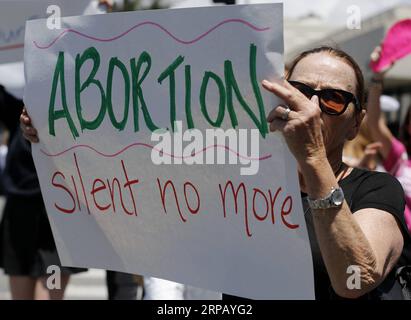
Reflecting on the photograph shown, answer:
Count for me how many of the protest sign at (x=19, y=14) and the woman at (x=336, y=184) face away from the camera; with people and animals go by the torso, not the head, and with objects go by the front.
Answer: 0

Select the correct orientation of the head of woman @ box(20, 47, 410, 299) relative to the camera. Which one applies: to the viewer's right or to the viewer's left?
to the viewer's left

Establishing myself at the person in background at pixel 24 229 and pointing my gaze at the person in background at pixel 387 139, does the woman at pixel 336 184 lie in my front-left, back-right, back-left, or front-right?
front-right

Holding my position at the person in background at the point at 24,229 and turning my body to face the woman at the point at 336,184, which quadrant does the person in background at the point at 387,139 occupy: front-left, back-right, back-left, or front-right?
front-left

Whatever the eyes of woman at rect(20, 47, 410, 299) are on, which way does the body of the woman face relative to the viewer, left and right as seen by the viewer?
facing the viewer and to the left of the viewer

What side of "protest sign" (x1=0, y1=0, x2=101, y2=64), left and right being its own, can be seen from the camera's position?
front

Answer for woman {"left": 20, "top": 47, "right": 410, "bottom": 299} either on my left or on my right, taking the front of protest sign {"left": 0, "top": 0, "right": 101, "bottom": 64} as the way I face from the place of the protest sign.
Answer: on my left

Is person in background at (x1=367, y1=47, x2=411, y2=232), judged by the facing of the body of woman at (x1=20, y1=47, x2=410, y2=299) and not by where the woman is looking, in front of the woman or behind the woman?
behind

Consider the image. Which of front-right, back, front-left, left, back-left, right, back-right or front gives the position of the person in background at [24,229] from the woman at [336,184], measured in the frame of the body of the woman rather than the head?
right
